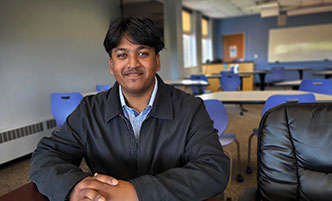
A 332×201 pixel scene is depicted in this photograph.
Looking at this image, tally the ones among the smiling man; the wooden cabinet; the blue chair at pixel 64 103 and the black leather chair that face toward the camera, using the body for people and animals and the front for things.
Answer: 3

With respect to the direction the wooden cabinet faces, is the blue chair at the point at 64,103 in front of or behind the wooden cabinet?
in front

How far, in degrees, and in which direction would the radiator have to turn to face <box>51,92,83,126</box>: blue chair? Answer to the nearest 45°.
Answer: approximately 90° to its left

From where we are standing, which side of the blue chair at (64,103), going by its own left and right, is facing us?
back

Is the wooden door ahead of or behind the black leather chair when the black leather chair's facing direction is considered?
behind

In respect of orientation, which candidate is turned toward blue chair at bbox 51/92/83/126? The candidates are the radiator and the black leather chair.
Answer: the radiator

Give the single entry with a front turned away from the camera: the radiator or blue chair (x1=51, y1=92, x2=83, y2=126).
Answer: the blue chair

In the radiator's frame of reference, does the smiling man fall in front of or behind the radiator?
in front
